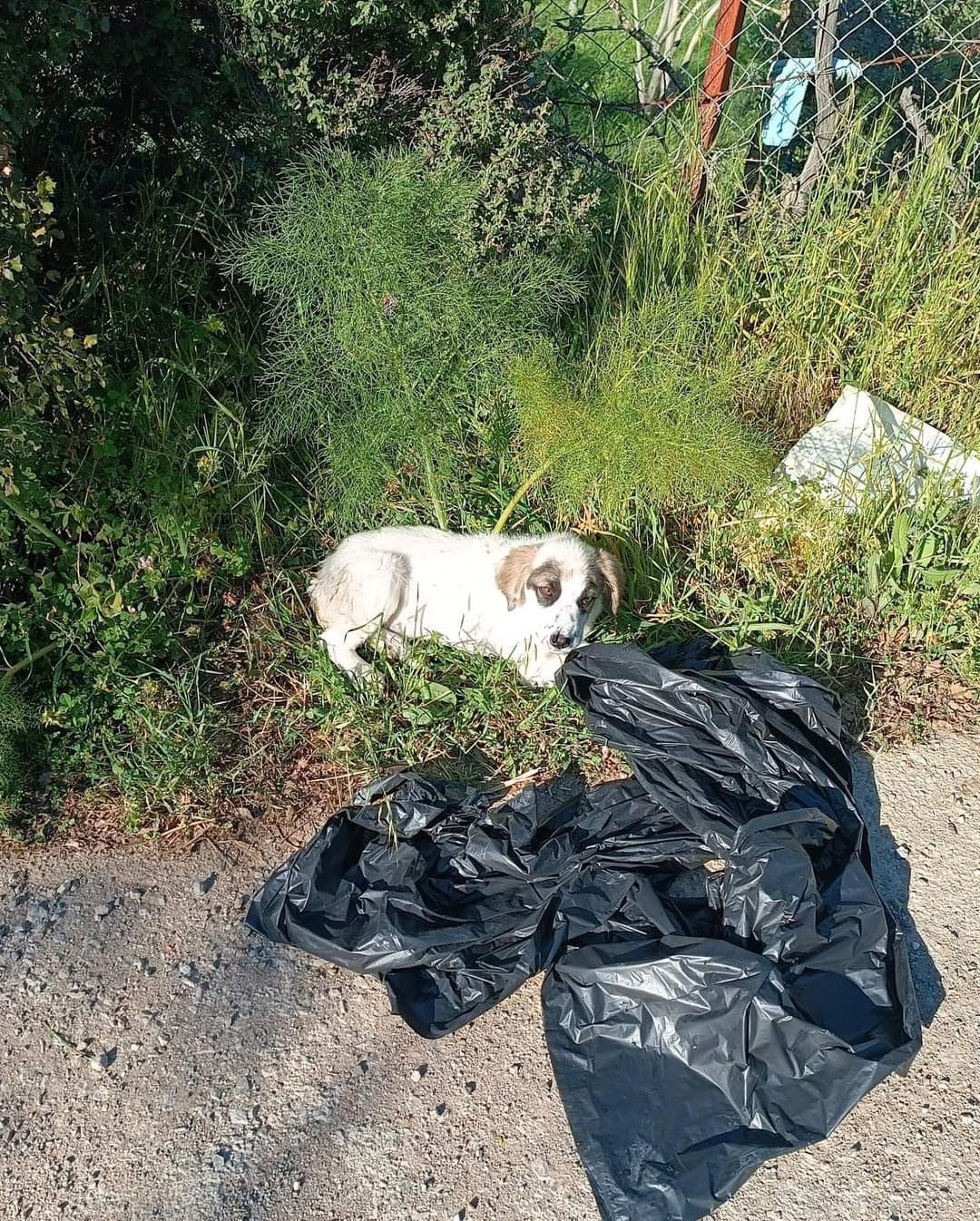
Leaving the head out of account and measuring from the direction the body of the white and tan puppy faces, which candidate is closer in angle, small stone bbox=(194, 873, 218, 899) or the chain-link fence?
the chain-link fence

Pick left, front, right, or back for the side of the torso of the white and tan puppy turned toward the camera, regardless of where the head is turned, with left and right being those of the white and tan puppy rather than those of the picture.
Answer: right

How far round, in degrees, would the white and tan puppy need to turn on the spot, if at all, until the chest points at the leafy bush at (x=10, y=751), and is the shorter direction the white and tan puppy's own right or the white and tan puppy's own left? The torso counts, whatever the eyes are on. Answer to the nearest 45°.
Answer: approximately 135° to the white and tan puppy's own right

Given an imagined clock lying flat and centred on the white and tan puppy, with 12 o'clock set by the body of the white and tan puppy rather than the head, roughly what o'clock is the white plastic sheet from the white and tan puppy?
The white plastic sheet is roughly at 11 o'clock from the white and tan puppy.

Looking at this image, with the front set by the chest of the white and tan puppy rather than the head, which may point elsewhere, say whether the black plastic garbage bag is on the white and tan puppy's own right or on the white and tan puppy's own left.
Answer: on the white and tan puppy's own right

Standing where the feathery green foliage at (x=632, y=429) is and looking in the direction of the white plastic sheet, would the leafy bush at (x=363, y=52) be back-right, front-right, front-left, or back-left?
back-left

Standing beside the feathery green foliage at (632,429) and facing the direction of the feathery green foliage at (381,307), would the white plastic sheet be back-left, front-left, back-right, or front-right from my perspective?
back-right

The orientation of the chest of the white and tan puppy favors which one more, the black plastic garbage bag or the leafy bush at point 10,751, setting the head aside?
the black plastic garbage bag
